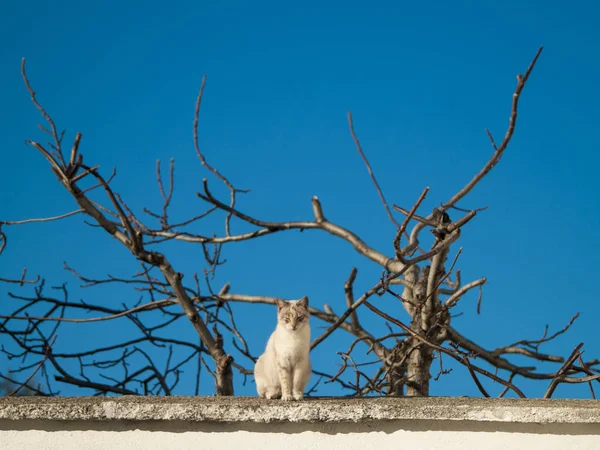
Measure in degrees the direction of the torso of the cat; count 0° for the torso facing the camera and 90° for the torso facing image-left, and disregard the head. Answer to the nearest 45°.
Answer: approximately 315°
